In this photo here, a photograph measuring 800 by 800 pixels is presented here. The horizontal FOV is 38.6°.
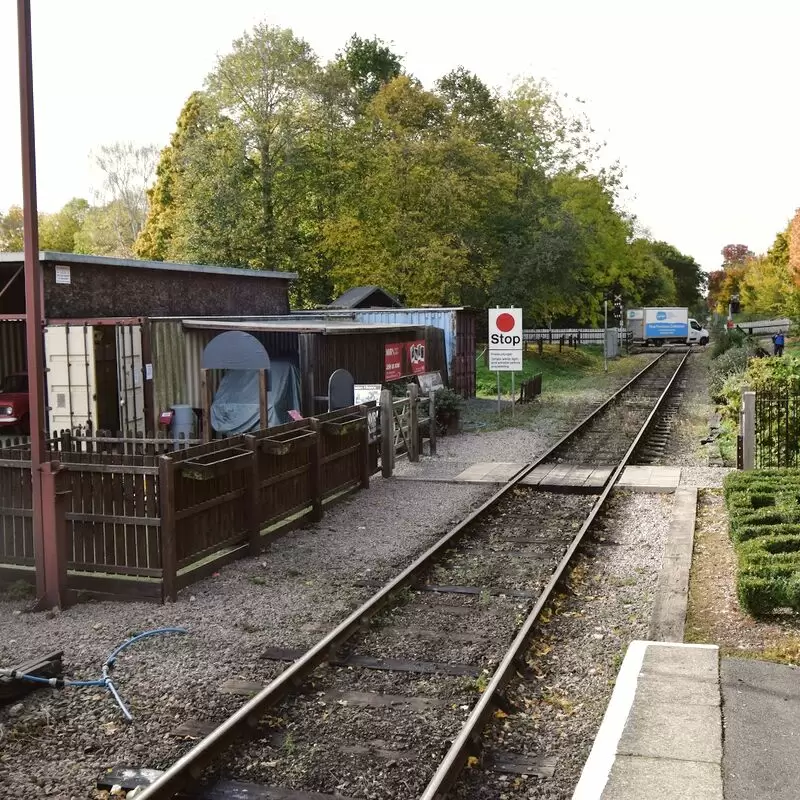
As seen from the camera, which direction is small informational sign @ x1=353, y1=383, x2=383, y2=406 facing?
toward the camera

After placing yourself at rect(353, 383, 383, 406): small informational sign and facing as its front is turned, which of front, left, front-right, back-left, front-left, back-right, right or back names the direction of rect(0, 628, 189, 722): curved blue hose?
front

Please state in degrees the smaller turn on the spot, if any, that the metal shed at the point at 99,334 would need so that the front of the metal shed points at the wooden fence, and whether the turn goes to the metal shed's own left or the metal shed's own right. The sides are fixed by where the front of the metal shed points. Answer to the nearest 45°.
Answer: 0° — it already faces it

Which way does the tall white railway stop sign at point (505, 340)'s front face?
toward the camera

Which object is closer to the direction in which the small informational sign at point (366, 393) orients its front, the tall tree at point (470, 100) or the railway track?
the railway track

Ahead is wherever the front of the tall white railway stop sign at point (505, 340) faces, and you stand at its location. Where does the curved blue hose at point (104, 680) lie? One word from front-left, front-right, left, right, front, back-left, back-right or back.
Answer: front

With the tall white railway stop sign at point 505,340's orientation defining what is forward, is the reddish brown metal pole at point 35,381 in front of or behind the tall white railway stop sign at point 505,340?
in front

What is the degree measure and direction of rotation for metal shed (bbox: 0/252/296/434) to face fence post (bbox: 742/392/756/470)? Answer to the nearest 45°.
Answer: approximately 45° to its left

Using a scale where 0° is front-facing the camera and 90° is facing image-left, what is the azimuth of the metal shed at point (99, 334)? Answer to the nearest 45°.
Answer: approximately 0°

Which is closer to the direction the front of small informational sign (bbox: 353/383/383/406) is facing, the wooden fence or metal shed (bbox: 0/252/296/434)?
the wooden fence

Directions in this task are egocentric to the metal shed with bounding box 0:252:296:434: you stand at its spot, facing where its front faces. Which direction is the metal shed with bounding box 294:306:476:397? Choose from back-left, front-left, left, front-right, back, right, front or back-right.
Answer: back-left

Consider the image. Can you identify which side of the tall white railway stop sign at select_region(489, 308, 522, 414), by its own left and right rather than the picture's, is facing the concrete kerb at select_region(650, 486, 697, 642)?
front

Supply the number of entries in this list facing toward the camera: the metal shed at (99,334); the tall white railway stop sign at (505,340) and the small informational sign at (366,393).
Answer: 3
